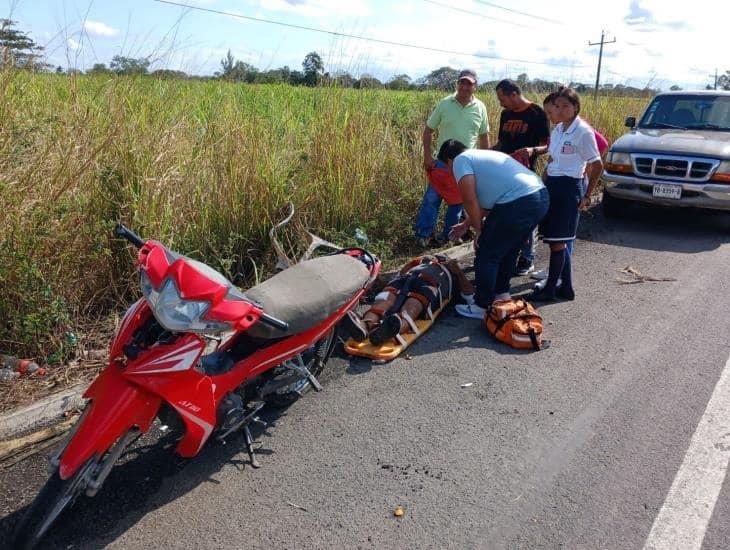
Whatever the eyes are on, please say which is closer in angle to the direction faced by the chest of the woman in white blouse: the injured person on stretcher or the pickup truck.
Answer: the injured person on stretcher

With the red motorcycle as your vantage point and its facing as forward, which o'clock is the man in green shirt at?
The man in green shirt is roughly at 6 o'clock from the red motorcycle.

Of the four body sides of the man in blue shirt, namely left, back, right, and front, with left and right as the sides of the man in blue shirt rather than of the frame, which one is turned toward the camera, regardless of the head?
left

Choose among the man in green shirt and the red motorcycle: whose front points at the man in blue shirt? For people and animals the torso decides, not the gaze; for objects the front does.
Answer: the man in green shirt

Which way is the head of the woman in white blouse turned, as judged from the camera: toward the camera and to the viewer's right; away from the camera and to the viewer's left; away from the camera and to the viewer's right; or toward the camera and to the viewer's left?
toward the camera and to the viewer's left

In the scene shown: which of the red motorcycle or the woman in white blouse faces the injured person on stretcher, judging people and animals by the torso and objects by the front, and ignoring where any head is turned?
the woman in white blouse

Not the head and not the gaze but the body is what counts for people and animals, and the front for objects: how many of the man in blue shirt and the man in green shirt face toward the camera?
1

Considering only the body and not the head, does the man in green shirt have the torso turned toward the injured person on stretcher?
yes

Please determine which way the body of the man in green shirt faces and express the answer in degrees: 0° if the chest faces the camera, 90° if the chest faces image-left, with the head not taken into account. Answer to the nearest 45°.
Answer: approximately 0°

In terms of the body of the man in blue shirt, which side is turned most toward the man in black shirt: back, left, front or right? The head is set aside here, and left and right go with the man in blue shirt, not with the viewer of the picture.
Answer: right
